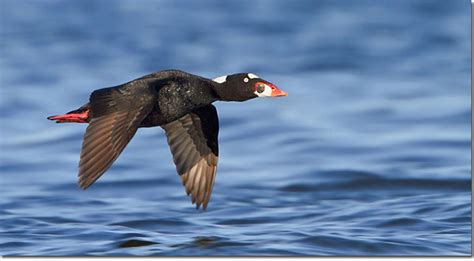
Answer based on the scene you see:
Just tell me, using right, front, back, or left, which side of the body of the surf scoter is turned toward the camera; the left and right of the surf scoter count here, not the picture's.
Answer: right
